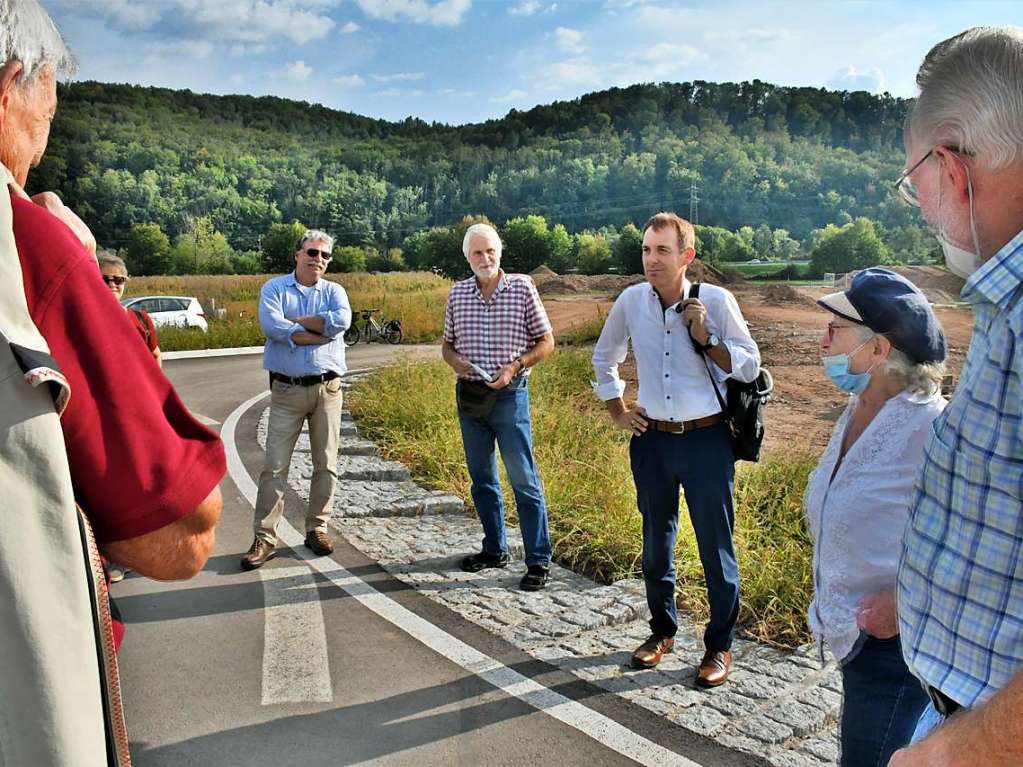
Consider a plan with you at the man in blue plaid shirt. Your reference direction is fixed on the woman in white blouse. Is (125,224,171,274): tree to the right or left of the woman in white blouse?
left

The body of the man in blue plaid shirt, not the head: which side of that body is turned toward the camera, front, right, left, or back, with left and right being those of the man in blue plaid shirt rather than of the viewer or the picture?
left

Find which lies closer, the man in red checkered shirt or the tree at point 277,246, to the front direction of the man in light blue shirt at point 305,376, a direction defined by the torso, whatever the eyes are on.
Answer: the man in red checkered shirt

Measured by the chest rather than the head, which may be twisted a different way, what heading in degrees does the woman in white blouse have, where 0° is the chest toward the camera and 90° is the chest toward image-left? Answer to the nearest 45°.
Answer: approximately 90°

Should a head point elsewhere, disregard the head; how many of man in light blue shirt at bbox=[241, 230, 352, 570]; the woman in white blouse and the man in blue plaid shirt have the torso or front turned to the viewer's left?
2

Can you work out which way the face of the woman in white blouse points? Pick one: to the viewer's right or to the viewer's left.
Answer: to the viewer's left

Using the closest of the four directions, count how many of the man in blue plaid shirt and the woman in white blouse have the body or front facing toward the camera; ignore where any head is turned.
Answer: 0

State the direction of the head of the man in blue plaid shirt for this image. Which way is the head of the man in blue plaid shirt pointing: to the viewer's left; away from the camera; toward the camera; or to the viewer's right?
to the viewer's left

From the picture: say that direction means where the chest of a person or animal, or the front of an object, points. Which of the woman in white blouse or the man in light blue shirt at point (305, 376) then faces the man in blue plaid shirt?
the man in light blue shirt

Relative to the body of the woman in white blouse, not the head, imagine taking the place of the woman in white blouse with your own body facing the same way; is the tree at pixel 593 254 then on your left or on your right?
on your right

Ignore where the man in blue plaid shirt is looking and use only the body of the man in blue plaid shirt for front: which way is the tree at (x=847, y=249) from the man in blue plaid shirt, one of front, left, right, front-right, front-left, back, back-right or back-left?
right

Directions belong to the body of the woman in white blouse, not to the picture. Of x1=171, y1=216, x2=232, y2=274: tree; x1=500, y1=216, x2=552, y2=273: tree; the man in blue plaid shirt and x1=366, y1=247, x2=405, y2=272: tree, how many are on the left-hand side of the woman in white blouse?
1
